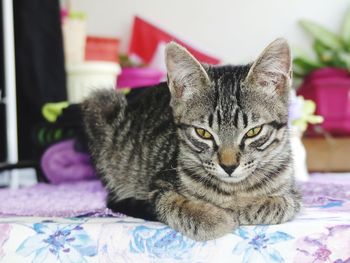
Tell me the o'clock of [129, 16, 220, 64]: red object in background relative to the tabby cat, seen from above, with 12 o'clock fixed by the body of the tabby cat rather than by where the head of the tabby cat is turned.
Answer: The red object in background is roughly at 7 o'clock from the tabby cat.

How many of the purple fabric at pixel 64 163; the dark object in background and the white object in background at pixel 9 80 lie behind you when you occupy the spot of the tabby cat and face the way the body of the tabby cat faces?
3

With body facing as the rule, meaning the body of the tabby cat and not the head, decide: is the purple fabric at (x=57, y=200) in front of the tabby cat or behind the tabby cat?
behind

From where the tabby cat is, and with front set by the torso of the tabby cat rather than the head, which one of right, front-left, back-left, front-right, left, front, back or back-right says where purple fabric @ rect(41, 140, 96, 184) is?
back

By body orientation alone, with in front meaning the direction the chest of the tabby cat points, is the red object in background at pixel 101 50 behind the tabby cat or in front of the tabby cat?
behind

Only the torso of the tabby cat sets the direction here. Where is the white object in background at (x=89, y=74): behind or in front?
behind

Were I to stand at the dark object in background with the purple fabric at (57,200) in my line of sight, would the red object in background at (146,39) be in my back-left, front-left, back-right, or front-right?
back-left

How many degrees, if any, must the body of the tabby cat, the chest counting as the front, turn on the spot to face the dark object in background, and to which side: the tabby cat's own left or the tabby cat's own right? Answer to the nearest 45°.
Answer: approximately 180°

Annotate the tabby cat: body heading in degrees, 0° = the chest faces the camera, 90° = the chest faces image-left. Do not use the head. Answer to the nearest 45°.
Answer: approximately 315°

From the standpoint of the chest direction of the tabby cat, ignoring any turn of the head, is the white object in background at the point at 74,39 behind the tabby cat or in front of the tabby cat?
behind

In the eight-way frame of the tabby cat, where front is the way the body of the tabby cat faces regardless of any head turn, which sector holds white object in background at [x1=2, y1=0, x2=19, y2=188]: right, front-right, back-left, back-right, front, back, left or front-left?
back
